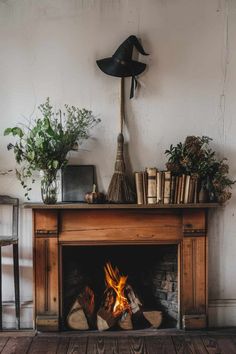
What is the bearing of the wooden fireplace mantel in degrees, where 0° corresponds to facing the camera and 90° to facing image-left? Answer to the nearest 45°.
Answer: approximately 0°
